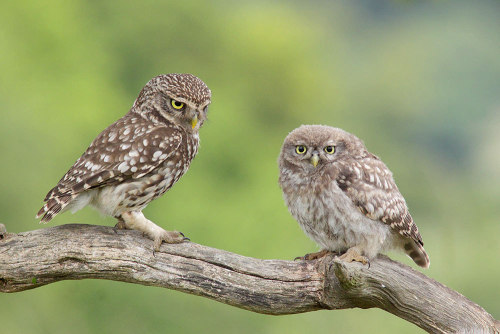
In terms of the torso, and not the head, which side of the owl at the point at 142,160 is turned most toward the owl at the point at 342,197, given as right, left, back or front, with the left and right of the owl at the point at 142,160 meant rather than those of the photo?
front

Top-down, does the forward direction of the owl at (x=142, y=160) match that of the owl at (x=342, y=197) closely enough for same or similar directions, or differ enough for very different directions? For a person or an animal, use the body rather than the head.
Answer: very different directions

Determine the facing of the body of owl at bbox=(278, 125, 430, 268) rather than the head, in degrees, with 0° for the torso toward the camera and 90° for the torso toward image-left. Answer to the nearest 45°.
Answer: approximately 45°

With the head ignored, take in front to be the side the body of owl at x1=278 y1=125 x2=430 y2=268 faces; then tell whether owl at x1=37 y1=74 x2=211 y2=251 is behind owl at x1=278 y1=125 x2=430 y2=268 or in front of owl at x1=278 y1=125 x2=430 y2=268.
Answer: in front

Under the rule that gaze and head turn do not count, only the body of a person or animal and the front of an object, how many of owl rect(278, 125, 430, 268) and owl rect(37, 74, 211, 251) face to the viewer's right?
1

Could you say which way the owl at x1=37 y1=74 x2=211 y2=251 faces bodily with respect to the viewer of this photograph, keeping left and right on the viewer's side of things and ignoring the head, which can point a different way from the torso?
facing to the right of the viewer
